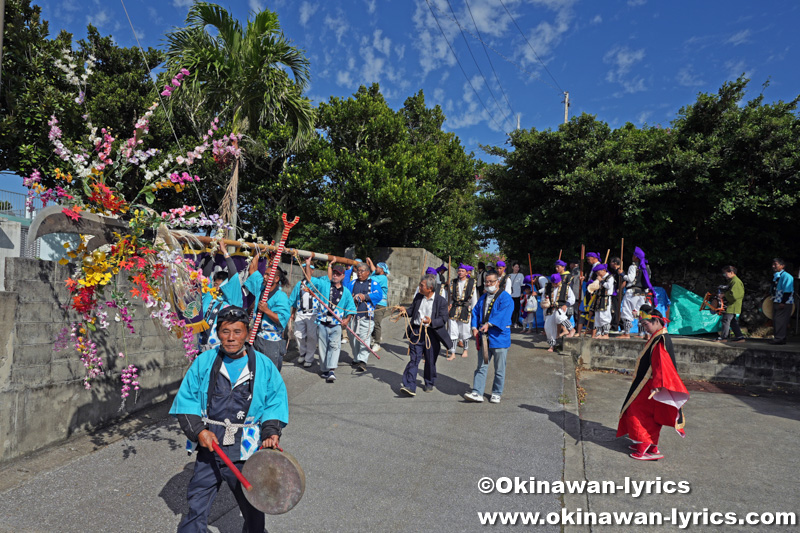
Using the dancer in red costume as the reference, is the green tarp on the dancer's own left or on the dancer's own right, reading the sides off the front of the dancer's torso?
on the dancer's own right

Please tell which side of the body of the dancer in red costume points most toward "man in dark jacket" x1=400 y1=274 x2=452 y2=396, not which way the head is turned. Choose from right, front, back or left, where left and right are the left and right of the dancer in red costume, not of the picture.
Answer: front

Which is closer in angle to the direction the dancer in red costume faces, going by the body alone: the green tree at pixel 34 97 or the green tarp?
the green tree

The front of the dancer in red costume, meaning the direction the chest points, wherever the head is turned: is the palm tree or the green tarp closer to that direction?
the palm tree

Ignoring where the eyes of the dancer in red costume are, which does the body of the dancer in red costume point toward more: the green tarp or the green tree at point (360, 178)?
the green tree

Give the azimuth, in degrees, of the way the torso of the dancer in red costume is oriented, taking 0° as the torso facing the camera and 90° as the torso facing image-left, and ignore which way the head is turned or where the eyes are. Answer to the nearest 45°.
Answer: approximately 90°

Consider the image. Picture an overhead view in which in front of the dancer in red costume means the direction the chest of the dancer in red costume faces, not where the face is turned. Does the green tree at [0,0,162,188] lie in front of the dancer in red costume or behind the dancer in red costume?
in front

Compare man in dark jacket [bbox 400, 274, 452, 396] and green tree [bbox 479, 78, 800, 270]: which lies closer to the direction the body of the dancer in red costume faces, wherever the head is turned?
the man in dark jacket

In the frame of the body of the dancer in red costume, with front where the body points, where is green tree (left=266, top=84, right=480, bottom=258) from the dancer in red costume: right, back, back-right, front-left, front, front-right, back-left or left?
front-right

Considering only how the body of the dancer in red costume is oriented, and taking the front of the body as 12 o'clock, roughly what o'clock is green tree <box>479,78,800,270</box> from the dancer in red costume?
The green tree is roughly at 3 o'clock from the dancer in red costume.

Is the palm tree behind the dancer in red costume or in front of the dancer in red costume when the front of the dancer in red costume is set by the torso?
in front
